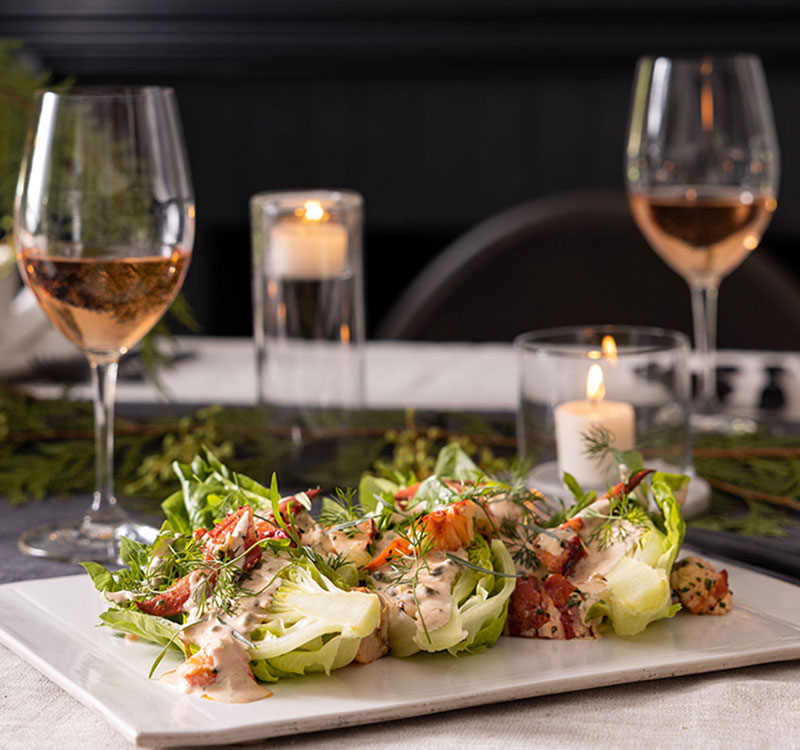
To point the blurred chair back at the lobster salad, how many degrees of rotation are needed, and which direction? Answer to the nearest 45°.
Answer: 0° — it already faces it

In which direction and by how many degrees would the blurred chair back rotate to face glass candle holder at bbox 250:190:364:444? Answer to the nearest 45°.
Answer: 0° — it already faces it

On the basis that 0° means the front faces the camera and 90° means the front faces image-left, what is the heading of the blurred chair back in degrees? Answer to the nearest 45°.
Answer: approximately 0°

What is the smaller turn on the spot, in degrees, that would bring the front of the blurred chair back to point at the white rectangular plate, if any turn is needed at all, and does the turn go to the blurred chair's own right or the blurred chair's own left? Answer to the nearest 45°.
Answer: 0° — it already faces it
